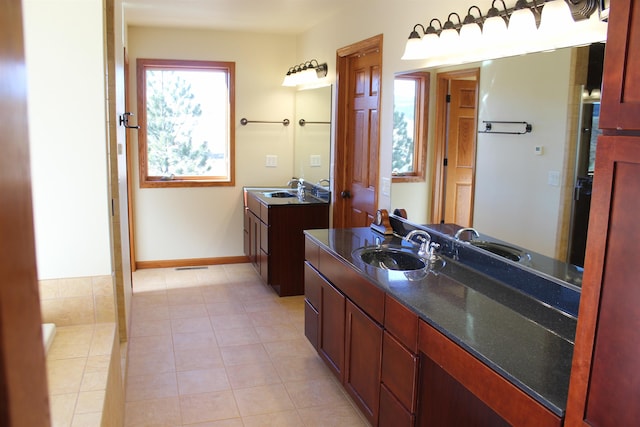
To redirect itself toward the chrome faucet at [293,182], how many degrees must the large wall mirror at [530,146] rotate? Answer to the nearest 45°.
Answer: approximately 90° to its right

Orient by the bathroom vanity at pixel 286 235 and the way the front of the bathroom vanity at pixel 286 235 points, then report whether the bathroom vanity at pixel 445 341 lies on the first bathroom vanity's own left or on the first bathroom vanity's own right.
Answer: on the first bathroom vanity's own left

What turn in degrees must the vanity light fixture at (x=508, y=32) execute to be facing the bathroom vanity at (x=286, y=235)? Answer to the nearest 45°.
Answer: approximately 90° to its right

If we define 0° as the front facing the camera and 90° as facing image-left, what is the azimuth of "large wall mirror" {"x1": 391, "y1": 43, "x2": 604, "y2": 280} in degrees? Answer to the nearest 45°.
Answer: approximately 45°

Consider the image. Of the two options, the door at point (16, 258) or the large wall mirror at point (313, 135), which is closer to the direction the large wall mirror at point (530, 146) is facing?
the door

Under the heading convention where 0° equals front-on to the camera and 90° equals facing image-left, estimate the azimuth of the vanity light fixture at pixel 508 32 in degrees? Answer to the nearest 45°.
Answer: approximately 45°

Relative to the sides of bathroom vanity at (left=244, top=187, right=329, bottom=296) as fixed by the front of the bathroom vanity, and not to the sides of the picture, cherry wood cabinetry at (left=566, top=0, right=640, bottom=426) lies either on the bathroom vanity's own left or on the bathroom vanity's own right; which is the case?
on the bathroom vanity's own left

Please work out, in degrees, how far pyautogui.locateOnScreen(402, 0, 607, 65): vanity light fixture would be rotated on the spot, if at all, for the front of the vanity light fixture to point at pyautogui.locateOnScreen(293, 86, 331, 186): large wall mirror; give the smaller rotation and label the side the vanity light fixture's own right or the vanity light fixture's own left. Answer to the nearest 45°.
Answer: approximately 90° to the vanity light fixture's own right

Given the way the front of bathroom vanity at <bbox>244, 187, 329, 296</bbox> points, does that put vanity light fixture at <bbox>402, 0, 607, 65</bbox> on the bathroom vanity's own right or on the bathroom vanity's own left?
on the bathroom vanity's own left

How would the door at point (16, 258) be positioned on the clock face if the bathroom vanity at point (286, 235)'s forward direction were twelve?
The door is roughly at 9 o'clock from the bathroom vanity.

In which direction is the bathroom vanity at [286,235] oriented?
to the viewer's left
